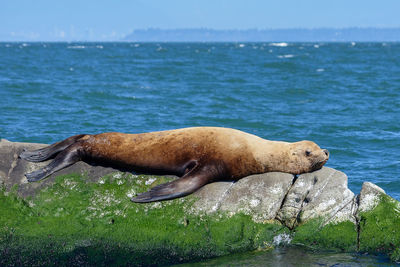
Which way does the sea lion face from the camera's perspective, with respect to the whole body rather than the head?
to the viewer's right

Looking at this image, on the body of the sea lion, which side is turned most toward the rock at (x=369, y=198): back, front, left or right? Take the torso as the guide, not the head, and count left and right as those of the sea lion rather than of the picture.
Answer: front
